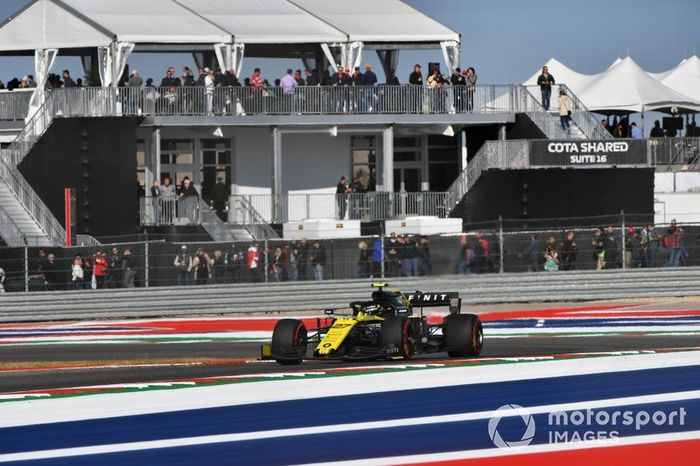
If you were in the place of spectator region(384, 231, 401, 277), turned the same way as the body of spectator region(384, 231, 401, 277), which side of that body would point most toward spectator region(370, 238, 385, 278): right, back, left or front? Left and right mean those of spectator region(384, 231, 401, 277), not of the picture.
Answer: right

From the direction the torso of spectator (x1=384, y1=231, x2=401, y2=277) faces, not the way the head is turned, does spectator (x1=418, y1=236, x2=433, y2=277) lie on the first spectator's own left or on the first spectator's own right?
on the first spectator's own left

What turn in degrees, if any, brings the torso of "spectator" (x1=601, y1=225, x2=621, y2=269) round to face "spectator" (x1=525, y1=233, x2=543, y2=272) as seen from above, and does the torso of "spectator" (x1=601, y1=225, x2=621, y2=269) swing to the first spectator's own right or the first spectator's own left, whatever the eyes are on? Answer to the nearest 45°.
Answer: approximately 90° to the first spectator's own right

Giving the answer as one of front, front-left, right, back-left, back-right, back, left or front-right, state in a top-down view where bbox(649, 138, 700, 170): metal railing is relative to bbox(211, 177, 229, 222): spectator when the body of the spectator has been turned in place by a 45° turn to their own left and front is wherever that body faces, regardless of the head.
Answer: front-left

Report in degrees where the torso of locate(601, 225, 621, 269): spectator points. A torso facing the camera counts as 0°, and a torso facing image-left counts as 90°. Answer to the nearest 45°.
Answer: approximately 0°

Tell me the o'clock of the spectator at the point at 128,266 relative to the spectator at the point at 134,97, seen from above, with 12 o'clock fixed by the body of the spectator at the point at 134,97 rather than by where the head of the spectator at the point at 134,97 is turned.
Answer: the spectator at the point at 128,266 is roughly at 12 o'clock from the spectator at the point at 134,97.

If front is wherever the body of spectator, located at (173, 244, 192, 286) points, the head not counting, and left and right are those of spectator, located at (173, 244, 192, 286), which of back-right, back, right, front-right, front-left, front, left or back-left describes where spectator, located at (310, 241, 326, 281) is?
left
